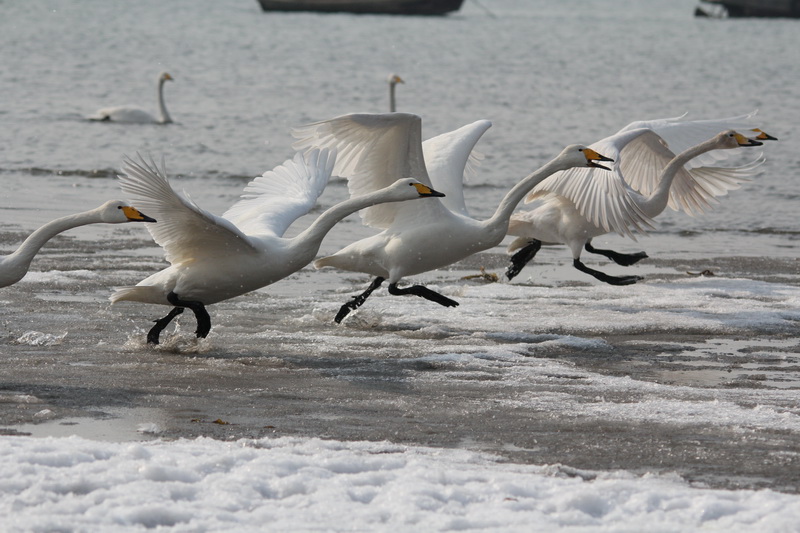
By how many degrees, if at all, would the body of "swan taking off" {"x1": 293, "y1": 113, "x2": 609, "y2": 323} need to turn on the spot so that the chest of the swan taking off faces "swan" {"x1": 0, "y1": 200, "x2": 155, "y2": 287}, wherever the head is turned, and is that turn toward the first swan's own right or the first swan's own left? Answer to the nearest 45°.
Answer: approximately 135° to the first swan's own right

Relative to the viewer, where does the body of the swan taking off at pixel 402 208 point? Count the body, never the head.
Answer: to the viewer's right

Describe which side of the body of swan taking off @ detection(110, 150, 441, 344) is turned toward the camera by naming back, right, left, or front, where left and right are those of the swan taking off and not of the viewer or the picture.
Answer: right

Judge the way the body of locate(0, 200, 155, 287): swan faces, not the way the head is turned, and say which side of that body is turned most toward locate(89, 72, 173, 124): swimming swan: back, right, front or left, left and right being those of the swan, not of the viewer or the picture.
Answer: left

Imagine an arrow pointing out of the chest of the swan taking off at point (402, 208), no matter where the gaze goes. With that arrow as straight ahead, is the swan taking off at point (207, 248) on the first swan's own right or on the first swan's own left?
on the first swan's own right

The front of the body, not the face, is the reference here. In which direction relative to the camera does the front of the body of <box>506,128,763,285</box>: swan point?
to the viewer's right

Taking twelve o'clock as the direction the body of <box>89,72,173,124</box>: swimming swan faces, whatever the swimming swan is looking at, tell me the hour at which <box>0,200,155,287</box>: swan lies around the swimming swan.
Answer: The swan is roughly at 3 o'clock from the swimming swan.

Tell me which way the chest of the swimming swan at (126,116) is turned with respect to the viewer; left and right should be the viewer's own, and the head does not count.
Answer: facing to the right of the viewer

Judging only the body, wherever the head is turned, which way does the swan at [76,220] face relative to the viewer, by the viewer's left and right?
facing to the right of the viewer

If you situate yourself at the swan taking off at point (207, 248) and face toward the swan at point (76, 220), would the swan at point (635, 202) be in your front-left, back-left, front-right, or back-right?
back-right

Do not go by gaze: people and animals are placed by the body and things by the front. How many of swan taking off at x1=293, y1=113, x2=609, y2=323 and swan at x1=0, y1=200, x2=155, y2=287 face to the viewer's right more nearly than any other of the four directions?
2
